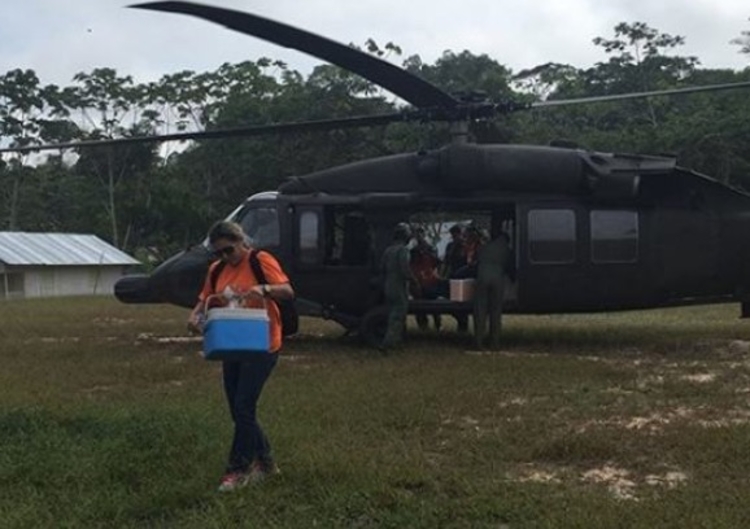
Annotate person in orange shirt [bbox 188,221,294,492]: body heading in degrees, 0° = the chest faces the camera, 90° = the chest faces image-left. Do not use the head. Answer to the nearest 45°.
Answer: approximately 45°

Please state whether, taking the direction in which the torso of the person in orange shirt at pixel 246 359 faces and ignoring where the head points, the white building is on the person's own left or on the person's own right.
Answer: on the person's own right

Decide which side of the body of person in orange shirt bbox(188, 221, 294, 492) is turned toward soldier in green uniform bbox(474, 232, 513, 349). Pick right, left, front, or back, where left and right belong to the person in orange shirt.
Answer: back

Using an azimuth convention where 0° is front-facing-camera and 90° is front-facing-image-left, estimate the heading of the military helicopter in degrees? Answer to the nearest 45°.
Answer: approximately 90°

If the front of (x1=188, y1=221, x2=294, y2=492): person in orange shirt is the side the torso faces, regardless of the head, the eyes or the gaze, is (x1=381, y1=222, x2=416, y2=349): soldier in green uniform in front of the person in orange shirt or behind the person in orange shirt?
behind

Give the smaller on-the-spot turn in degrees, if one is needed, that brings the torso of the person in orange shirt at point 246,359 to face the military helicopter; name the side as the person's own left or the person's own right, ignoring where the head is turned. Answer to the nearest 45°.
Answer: approximately 180°
